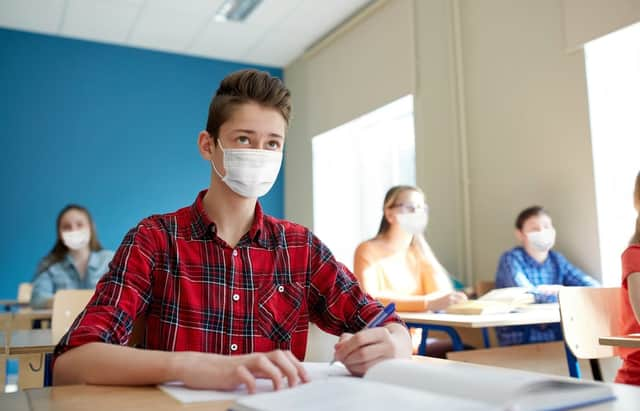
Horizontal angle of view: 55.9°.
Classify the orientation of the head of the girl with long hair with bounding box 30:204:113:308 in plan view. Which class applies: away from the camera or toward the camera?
toward the camera

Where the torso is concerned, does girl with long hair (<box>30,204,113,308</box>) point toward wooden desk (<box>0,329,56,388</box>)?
yes

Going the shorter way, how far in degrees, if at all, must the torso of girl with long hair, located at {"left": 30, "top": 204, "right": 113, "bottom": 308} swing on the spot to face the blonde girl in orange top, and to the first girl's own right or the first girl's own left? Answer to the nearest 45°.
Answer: approximately 45° to the first girl's own left

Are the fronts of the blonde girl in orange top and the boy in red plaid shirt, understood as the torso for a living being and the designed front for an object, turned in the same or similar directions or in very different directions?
same or similar directions

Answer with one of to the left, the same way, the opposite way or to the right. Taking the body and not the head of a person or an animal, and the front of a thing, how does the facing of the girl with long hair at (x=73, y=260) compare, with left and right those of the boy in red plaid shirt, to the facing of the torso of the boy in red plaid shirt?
the same way

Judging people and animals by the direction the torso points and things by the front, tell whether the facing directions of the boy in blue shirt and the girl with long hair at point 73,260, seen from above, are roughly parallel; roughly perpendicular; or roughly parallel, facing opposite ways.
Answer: roughly parallel

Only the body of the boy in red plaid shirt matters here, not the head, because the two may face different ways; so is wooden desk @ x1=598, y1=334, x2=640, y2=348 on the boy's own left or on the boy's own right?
on the boy's own left

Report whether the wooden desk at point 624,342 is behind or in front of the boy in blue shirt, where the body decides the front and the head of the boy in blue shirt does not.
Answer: in front

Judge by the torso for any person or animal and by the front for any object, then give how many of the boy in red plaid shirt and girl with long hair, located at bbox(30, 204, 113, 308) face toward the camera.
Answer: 2

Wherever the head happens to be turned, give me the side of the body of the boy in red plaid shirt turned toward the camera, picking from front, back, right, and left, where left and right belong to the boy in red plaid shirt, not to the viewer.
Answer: front
